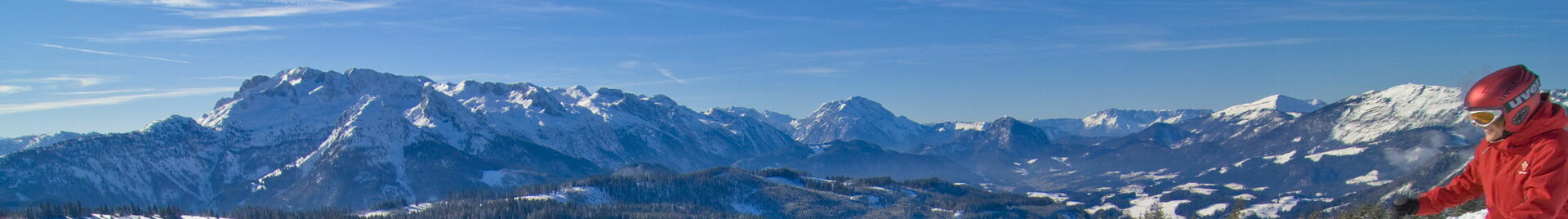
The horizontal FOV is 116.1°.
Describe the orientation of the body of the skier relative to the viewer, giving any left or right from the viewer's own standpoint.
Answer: facing the viewer and to the left of the viewer

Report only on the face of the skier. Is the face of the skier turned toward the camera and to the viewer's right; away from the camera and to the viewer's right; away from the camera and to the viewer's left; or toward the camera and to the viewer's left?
toward the camera and to the viewer's left
